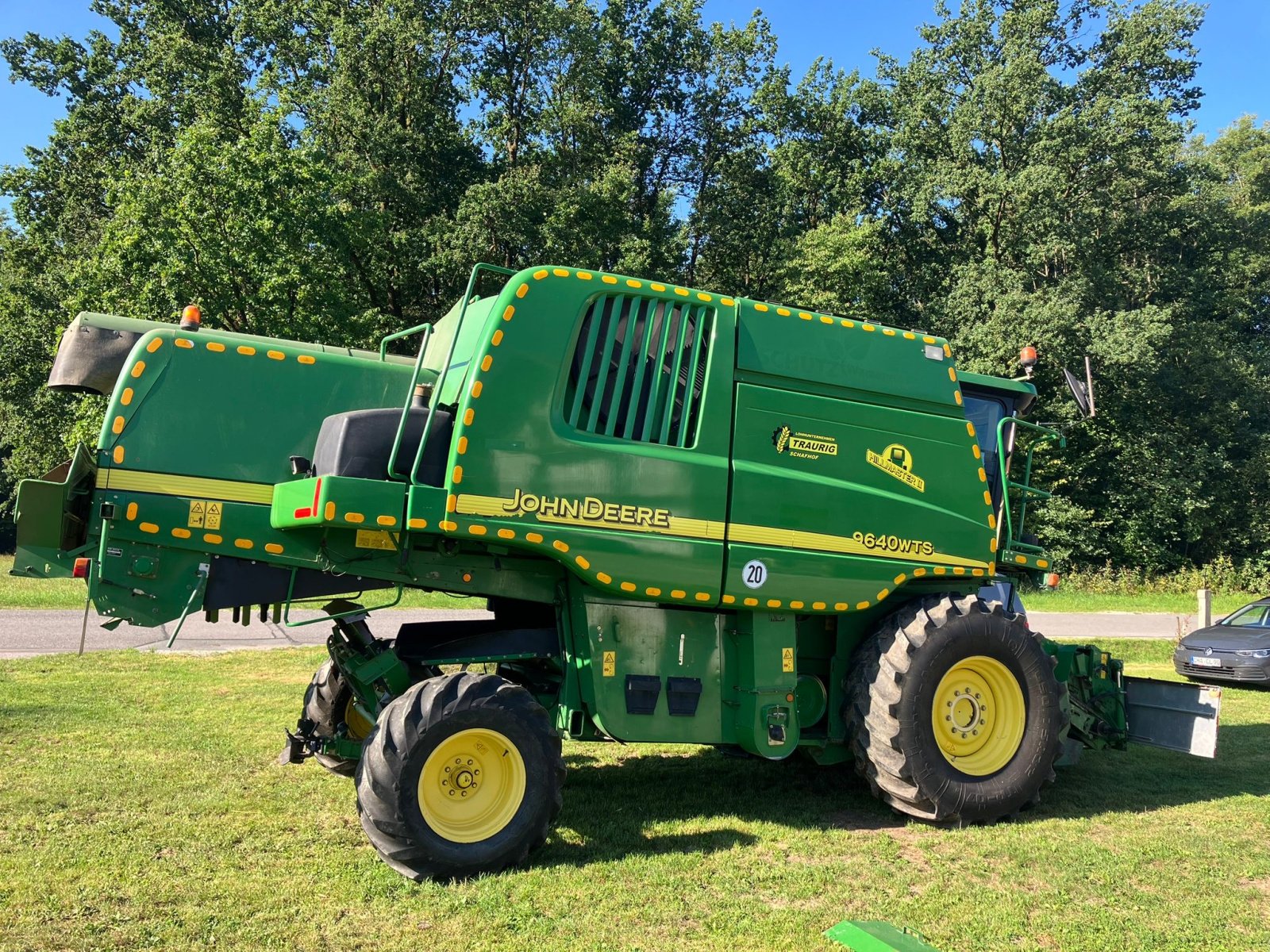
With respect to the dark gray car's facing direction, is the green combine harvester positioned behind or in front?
in front

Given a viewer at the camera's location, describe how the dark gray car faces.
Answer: facing the viewer and to the left of the viewer

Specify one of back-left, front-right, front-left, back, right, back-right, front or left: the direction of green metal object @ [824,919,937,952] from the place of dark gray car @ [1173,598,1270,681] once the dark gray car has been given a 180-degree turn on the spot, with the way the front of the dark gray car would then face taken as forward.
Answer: back-right
